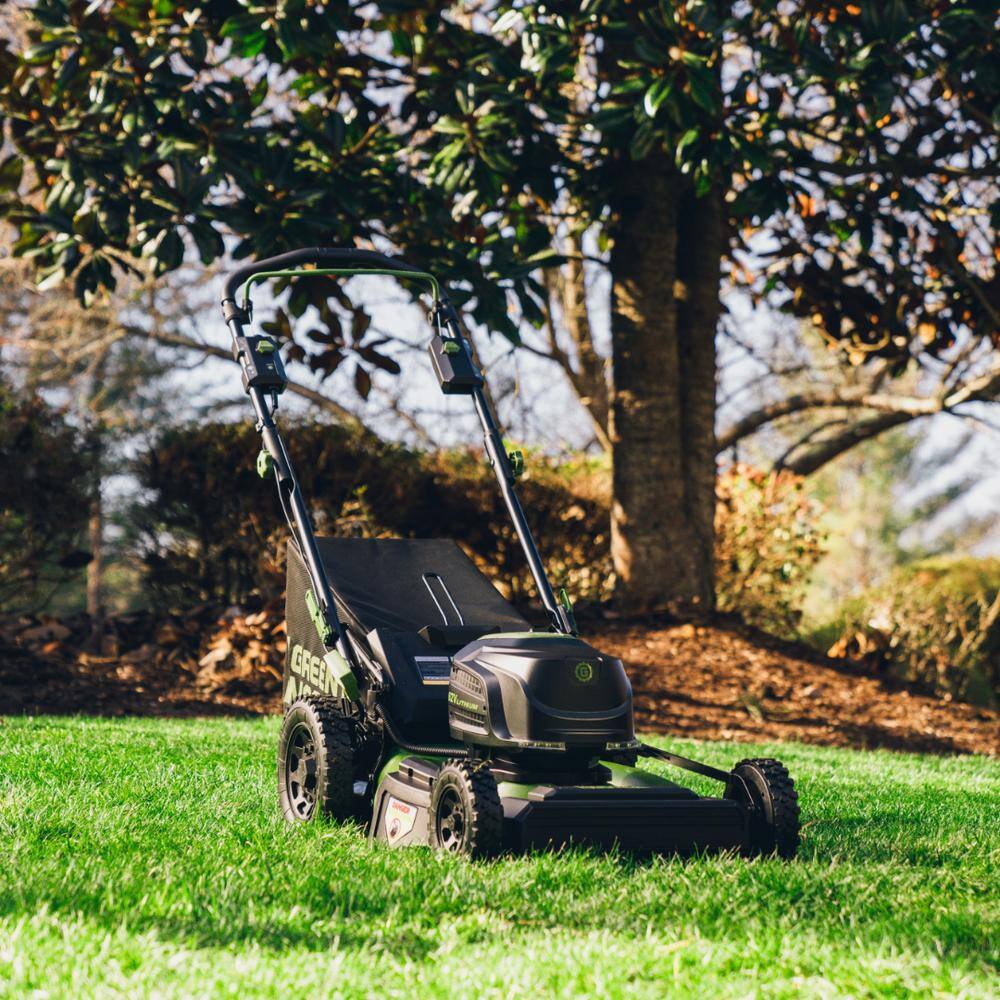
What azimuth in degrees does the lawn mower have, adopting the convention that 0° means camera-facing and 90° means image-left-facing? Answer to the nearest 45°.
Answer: approximately 315°

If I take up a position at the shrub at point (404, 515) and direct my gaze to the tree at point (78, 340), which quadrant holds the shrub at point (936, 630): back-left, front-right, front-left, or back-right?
back-right

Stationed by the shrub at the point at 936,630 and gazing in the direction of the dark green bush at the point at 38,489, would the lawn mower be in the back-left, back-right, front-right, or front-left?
front-left

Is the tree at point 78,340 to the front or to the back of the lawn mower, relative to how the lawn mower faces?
to the back

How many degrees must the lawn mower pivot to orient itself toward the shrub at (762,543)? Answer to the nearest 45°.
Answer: approximately 135° to its left

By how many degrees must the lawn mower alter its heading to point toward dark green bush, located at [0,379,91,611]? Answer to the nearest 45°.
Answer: approximately 180°

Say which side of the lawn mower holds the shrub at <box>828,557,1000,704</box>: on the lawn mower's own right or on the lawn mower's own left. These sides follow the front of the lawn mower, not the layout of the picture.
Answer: on the lawn mower's own left

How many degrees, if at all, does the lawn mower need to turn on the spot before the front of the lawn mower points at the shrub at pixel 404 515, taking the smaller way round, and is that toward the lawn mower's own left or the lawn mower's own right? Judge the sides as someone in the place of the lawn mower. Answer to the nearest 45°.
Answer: approximately 135° to the lawn mower's own left
